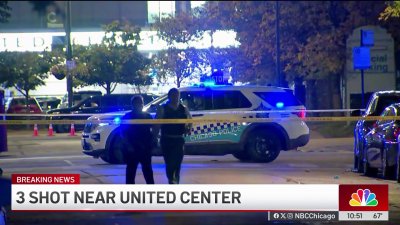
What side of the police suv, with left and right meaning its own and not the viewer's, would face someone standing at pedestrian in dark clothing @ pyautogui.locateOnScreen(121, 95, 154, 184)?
left

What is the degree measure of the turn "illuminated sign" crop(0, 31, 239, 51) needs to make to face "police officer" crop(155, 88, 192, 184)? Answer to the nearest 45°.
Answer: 0° — it already faces them

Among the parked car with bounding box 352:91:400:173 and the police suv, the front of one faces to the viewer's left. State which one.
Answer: the police suv

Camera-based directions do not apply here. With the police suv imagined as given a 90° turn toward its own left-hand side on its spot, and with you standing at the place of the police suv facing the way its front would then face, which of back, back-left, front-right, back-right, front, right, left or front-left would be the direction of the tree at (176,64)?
back

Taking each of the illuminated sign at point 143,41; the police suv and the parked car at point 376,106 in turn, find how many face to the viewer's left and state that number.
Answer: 1

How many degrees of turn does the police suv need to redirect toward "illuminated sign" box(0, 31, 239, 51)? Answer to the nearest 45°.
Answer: approximately 45° to its right

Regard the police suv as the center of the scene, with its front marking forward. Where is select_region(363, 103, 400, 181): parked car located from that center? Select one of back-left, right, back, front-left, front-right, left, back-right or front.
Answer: back-left

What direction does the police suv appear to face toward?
to the viewer's left

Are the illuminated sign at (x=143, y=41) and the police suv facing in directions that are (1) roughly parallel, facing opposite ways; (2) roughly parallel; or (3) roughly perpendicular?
roughly perpendicular

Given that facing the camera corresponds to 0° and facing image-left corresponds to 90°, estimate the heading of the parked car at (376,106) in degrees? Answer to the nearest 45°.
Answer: approximately 0°

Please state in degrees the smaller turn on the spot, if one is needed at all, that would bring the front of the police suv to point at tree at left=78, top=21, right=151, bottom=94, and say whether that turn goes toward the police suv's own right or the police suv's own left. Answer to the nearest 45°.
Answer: approximately 90° to the police suv's own right

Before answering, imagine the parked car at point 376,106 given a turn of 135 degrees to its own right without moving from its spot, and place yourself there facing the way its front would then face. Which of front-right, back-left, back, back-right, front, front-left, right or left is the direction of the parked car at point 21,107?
front

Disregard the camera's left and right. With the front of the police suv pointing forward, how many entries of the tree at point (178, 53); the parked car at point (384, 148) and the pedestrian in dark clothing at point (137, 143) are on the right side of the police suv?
1
